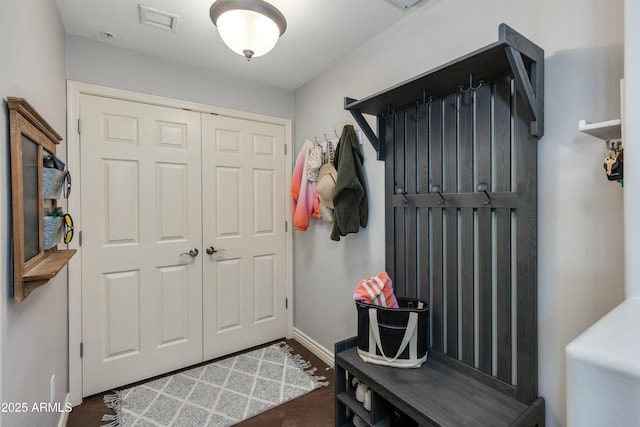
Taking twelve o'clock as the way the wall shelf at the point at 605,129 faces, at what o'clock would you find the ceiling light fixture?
The ceiling light fixture is roughly at 1 o'clock from the wall shelf.

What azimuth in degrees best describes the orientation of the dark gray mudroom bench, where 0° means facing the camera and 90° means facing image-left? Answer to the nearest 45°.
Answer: approximately 45°

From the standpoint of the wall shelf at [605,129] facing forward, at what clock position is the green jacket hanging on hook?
The green jacket hanging on hook is roughly at 2 o'clock from the wall shelf.

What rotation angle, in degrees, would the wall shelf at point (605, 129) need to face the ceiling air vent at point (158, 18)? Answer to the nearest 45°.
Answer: approximately 45° to its right

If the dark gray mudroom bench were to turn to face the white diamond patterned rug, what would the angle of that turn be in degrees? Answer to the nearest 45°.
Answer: approximately 45° to its right

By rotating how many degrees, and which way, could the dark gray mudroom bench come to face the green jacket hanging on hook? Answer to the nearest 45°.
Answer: approximately 90° to its right
